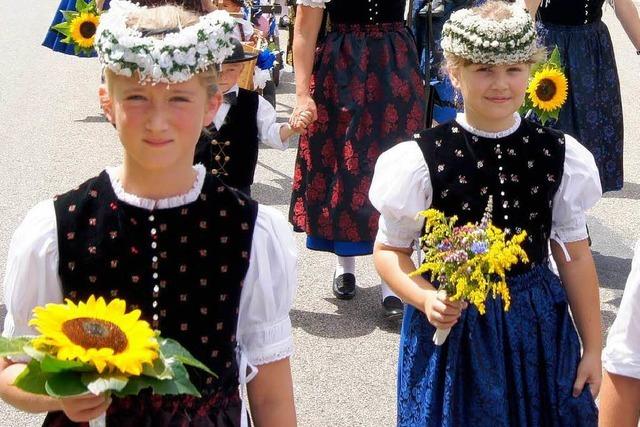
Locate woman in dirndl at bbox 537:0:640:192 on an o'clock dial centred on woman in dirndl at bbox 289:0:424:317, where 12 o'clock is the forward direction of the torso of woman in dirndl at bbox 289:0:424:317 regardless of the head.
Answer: woman in dirndl at bbox 537:0:640:192 is roughly at 8 o'clock from woman in dirndl at bbox 289:0:424:317.

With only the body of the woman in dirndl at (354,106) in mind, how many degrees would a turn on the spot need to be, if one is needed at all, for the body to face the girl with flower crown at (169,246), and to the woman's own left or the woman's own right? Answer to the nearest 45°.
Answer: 0° — they already face them

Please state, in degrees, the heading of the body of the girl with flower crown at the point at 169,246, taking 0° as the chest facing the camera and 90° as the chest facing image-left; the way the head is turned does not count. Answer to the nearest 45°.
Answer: approximately 0°

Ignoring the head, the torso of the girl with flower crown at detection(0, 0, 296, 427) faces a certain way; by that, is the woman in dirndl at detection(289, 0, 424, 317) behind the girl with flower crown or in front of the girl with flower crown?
behind

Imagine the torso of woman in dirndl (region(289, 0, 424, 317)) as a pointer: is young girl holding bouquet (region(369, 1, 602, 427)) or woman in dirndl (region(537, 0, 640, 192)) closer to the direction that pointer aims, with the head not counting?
the young girl holding bouquet

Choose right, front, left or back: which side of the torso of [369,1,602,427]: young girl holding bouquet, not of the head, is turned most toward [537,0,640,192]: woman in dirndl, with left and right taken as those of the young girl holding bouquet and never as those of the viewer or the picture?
back

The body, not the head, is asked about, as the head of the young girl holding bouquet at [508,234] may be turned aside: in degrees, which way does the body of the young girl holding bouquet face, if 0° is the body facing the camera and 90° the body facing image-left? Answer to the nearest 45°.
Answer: approximately 0°

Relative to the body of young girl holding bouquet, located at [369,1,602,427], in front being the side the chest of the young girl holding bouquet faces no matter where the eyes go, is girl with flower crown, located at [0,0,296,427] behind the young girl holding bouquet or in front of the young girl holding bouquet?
in front

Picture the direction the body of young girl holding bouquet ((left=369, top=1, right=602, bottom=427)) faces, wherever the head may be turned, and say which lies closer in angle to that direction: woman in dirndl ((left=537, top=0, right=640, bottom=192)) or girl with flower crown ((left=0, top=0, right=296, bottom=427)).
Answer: the girl with flower crown
